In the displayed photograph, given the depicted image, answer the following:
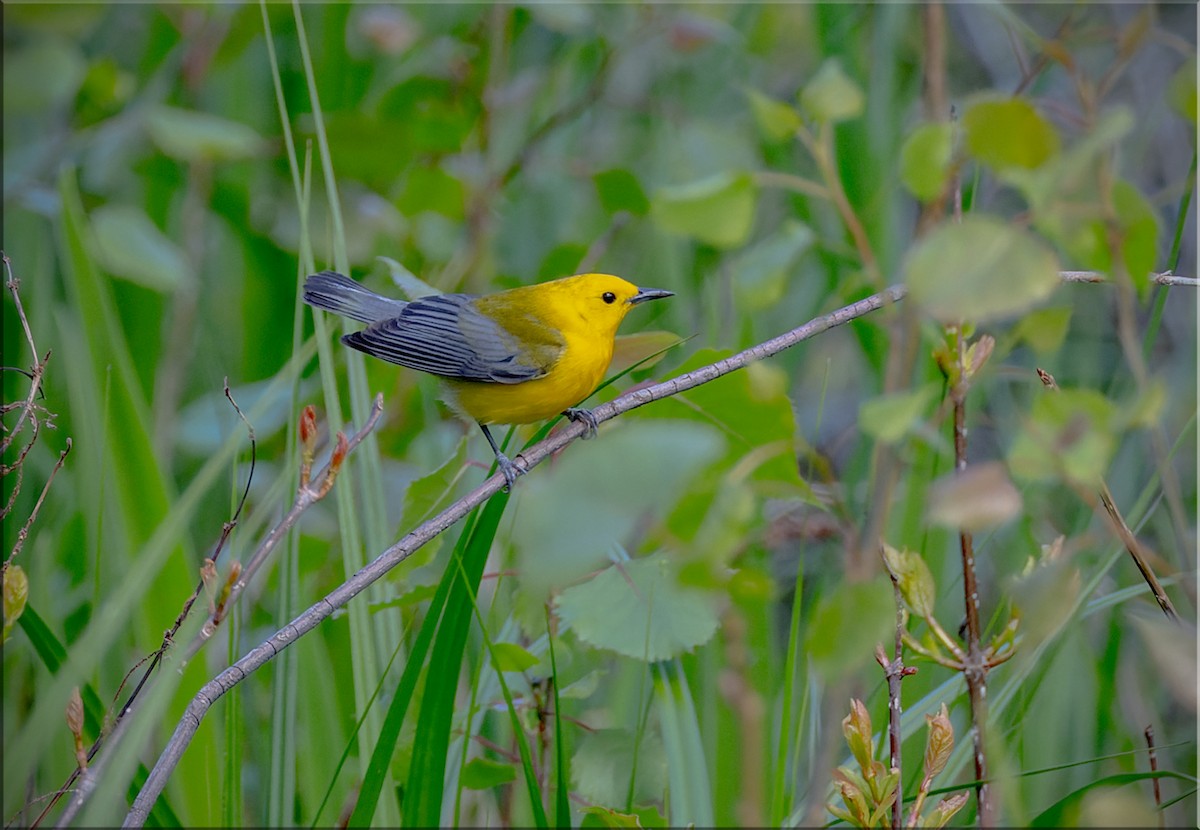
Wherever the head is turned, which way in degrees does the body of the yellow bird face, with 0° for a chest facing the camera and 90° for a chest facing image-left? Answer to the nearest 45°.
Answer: approximately 270°

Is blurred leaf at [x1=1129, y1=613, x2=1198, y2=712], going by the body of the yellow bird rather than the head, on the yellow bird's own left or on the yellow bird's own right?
on the yellow bird's own right

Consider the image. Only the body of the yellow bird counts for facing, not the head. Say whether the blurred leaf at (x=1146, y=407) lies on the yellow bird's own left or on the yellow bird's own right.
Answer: on the yellow bird's own right

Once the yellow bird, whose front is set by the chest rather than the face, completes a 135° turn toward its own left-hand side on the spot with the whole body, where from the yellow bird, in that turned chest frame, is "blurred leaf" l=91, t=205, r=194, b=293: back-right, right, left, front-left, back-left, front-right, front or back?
left
